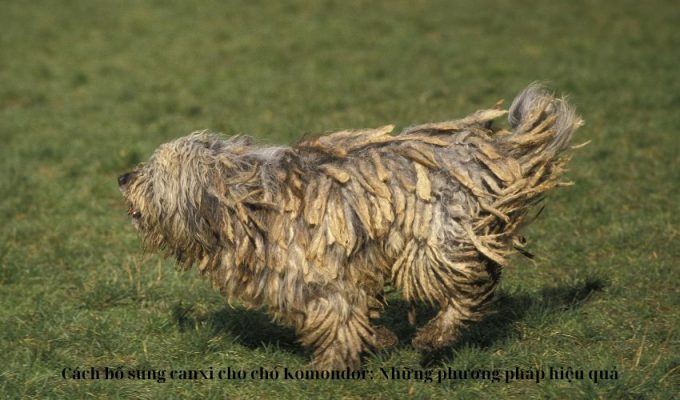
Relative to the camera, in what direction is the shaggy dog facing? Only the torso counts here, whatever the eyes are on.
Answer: to the viewer's left
